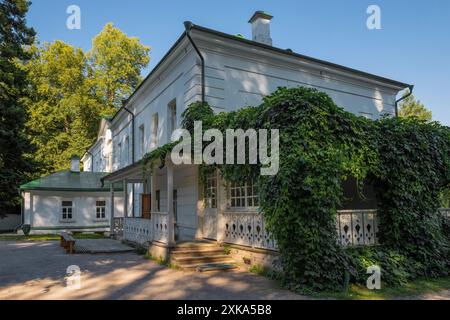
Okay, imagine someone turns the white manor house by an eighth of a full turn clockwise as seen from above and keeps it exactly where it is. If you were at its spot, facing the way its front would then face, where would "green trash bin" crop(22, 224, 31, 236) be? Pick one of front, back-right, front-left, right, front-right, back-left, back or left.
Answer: front-right

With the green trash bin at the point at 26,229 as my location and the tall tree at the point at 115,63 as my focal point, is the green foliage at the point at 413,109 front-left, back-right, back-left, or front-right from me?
front-right
